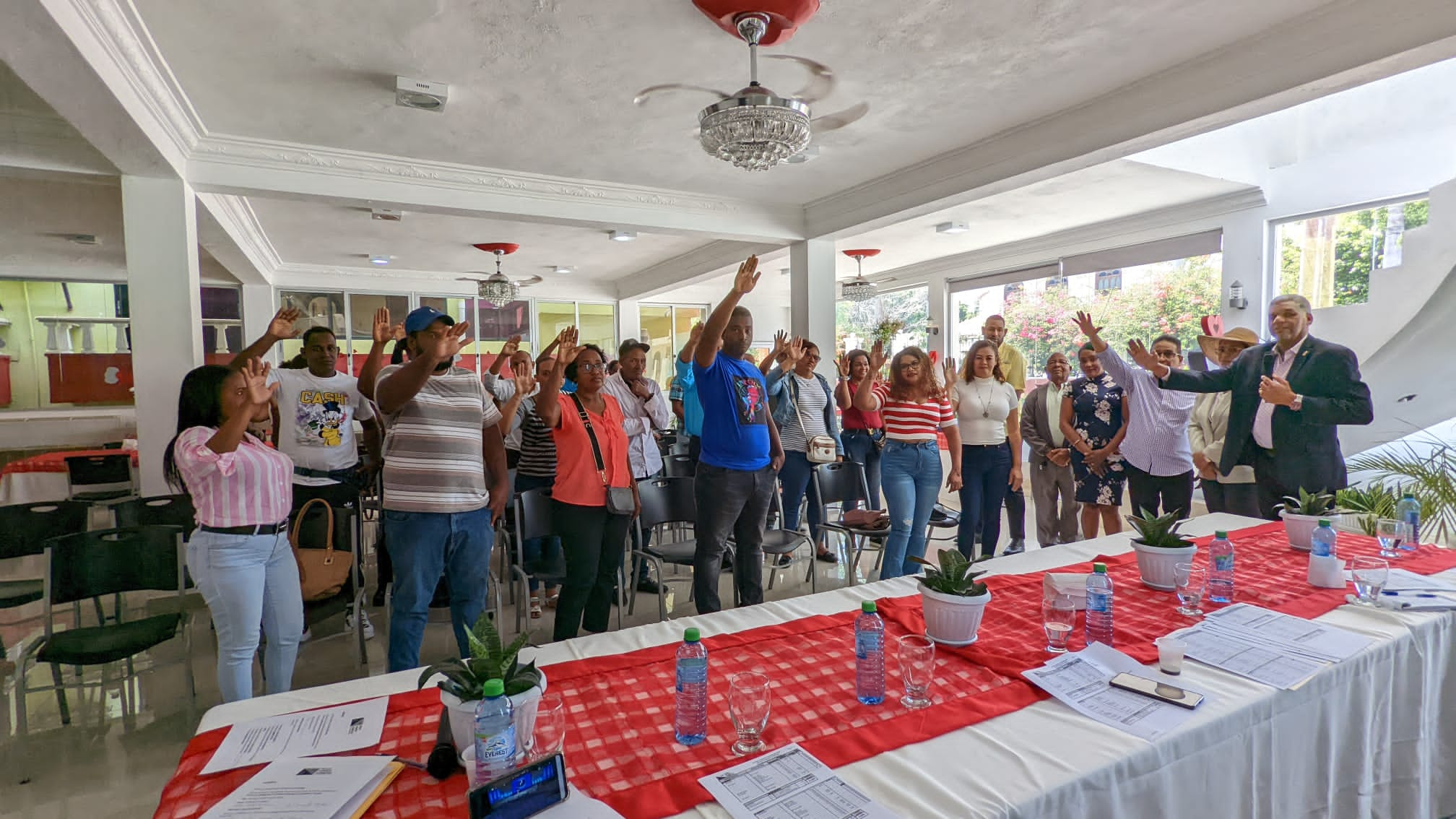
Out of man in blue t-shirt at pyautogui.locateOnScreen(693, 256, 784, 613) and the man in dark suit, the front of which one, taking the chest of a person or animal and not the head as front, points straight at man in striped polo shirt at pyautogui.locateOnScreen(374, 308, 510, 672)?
the man in dark suit

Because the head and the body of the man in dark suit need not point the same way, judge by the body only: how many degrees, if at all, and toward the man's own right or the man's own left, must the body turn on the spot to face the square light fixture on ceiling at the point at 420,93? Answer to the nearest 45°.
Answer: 0° — they already face it

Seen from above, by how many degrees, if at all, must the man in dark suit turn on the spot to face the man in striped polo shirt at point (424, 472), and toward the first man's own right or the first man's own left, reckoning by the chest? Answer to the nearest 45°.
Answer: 0° — they already face them

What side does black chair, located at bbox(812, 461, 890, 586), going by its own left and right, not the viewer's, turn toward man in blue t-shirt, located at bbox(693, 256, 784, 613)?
right

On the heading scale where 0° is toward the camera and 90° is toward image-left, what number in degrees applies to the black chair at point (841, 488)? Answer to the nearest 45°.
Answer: approximately 315°

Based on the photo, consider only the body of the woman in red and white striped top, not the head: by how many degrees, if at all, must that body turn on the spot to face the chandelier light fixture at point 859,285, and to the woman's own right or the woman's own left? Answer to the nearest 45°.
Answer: approximately 180°

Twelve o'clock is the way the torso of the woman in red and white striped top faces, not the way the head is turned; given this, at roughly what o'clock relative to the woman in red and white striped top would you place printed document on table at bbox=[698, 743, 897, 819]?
The printed document on table is roughly at 12 o'clock from the woman in red and white striped top.

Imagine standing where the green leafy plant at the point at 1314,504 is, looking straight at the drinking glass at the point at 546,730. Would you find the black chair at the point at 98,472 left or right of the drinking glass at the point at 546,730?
right

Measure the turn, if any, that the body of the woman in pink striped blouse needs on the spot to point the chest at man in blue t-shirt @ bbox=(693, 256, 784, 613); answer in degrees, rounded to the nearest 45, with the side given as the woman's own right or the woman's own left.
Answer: approximately 45° to the woman's own left

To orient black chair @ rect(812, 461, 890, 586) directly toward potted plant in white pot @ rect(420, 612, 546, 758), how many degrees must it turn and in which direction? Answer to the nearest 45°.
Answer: approximately 45° to its right

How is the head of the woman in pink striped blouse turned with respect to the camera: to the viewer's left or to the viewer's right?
to the viewer's right
